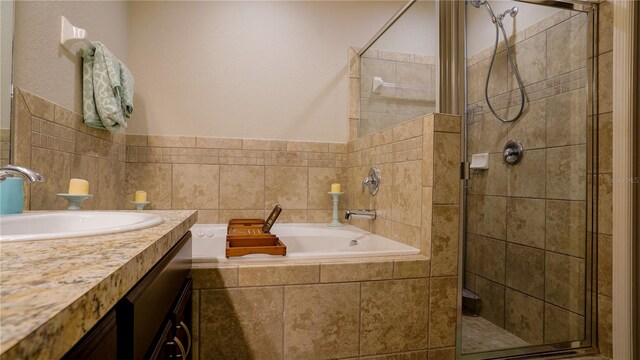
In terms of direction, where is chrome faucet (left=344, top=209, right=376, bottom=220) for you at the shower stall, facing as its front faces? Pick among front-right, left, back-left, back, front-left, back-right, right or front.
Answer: right

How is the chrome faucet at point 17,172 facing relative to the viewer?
to the viewer's right

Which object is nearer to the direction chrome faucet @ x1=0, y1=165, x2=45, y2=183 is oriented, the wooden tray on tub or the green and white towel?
the wooden tray on tub

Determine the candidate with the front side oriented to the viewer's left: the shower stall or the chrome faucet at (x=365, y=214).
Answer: the chrome faucet

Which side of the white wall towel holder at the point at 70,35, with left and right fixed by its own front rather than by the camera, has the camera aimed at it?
right

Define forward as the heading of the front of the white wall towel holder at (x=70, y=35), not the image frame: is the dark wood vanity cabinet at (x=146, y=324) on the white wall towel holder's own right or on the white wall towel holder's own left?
on the white wall towel holder's own right

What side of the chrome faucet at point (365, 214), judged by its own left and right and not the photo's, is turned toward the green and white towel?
front

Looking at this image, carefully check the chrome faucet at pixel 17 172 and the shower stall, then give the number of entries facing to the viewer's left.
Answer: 0

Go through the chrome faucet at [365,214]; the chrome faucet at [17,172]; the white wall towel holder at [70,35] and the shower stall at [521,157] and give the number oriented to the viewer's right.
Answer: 2

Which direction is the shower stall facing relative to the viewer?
toward the camera

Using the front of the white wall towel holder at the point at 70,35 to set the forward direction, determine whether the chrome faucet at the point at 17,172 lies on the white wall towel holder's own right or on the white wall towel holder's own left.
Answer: on the white wall towel holder's own right

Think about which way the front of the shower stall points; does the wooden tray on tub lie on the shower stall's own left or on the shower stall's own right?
on the shower stall's own right

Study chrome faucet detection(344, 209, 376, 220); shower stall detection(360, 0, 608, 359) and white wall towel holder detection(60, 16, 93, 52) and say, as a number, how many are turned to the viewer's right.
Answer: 1

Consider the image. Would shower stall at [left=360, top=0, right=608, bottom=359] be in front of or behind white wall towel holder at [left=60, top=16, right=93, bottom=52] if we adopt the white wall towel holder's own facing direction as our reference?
in front

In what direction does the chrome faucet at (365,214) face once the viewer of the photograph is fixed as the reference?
facing to the left of the viewer
